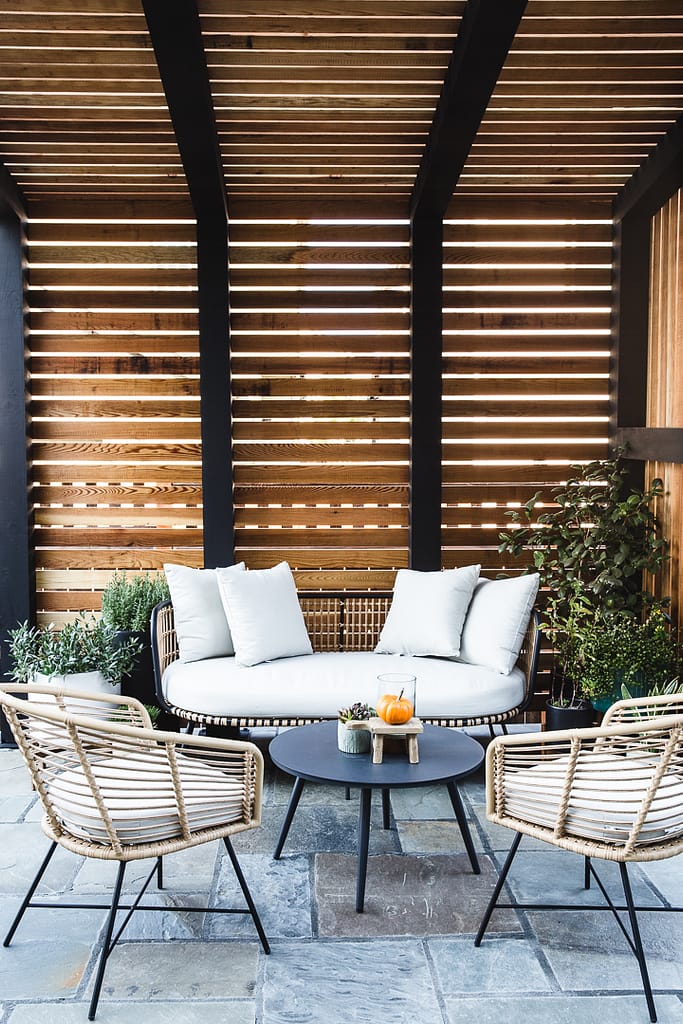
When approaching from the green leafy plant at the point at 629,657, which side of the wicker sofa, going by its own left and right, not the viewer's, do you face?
left

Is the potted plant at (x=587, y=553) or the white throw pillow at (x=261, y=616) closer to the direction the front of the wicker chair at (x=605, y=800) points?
the white throw pillow

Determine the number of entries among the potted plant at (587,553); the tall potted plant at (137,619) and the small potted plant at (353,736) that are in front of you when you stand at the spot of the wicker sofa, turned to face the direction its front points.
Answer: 1

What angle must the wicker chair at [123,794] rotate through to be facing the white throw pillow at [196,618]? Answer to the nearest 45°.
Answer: approximately 45° to its left

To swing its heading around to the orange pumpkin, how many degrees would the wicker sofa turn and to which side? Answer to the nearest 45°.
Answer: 0° — it already faces it

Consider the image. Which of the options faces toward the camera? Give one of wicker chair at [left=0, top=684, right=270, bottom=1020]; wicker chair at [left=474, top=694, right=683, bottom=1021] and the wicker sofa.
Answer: the wicker sofa

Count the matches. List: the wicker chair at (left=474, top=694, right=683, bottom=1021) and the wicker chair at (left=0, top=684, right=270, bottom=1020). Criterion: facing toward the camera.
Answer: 0

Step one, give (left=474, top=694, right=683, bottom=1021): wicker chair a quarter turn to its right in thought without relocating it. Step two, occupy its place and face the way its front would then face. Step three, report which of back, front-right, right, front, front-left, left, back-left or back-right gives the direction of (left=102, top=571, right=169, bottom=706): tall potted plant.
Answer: left

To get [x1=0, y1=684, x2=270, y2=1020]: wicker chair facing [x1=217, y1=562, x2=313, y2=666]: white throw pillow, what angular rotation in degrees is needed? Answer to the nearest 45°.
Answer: approximately 45° to its left

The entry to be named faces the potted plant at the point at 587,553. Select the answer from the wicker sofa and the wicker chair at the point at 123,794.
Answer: the wicker chair

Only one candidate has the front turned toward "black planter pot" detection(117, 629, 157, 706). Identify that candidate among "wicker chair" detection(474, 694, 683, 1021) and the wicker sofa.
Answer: the wicker chair

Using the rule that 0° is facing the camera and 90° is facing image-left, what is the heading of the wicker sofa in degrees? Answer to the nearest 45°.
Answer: approximately 0°

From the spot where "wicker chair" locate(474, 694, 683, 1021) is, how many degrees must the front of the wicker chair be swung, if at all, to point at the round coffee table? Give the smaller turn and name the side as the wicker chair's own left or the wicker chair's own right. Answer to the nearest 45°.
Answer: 0° — it already faces it

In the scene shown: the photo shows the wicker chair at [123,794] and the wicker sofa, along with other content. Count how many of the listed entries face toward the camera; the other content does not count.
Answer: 1

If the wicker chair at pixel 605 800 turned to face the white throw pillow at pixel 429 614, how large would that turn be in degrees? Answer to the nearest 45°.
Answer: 0° — it already faces it
